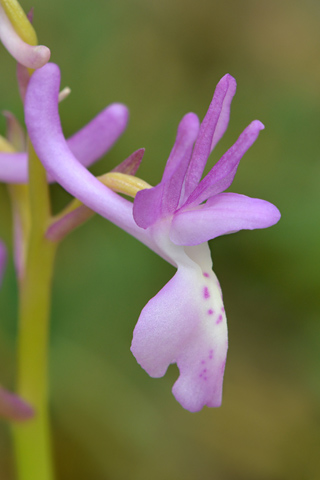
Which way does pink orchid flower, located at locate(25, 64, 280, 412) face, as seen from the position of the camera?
facing to the right of the viewer
